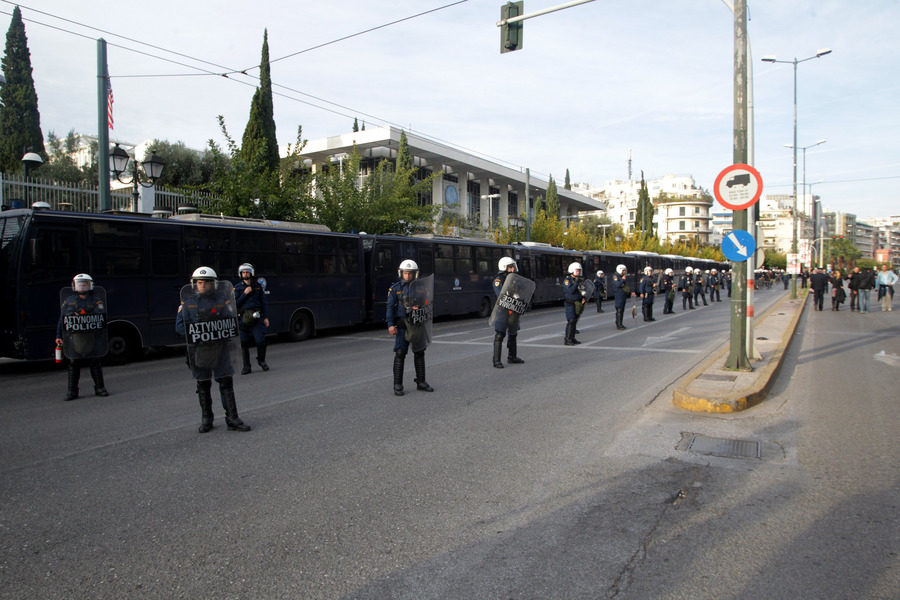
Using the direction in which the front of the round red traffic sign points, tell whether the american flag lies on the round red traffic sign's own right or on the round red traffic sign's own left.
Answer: on the round red traffic sign's own right

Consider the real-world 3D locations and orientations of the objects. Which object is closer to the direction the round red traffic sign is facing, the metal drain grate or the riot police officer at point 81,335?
the metal drain grate

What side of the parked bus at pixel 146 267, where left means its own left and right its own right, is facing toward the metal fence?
right

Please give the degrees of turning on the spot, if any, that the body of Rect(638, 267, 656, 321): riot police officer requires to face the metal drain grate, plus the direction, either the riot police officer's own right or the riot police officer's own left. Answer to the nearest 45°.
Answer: approximately 45° to the riot police officer's own right

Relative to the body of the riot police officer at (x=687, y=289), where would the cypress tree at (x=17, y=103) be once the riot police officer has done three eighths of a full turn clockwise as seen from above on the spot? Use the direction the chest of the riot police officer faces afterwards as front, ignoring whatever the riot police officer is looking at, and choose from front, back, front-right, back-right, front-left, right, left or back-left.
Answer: front
